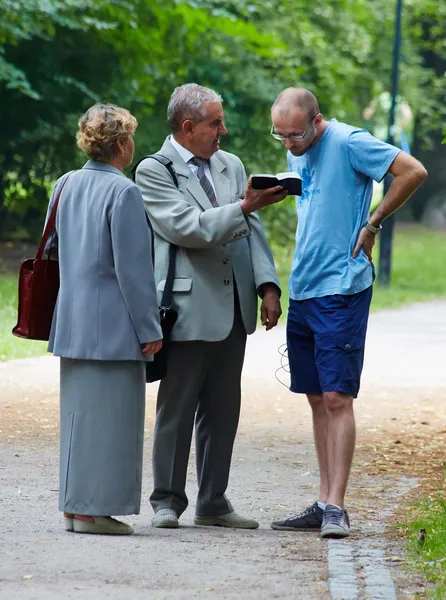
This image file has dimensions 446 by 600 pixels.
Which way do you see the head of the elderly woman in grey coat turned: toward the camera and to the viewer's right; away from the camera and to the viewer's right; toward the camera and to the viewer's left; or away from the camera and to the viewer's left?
away from the camera and to the viewer's right

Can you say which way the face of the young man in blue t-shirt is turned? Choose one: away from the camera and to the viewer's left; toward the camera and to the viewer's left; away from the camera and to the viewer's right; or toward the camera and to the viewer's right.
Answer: toward the camera and to the viewer's left

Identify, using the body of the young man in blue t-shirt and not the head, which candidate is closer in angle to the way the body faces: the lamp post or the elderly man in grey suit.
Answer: the elderly man in grey suit

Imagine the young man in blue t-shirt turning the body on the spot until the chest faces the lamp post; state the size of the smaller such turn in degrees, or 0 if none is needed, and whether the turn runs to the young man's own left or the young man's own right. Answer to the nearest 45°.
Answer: approximately 135° to the young man's own right

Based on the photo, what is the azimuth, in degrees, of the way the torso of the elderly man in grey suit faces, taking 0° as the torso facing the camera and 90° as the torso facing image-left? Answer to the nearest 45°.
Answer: approximately 315°

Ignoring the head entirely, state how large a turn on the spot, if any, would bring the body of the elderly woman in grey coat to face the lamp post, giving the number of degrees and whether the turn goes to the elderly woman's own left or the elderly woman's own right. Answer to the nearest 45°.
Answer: approximately 45° to the elderly woman's own left

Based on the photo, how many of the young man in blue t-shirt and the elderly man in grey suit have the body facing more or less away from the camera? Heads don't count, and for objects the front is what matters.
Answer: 0

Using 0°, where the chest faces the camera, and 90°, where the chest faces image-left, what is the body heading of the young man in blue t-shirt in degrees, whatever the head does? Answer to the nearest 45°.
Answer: approximately 45°

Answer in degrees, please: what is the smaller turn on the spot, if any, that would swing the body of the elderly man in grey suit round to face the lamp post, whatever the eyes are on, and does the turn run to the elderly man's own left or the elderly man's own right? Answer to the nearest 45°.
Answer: approximately 135° to the elderly man's own left

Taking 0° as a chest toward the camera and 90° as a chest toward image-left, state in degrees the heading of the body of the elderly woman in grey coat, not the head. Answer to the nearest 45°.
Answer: approximately 225°

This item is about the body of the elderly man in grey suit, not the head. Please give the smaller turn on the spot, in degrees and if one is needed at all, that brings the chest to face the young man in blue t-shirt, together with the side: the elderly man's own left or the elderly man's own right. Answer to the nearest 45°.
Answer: approximately 45° to the elderly man's own left

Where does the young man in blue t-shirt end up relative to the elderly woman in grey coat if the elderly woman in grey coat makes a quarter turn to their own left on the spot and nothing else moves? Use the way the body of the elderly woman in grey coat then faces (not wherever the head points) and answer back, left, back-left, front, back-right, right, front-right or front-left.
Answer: back-right

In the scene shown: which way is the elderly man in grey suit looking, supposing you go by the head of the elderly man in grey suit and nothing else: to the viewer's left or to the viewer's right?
to the viewer's right
